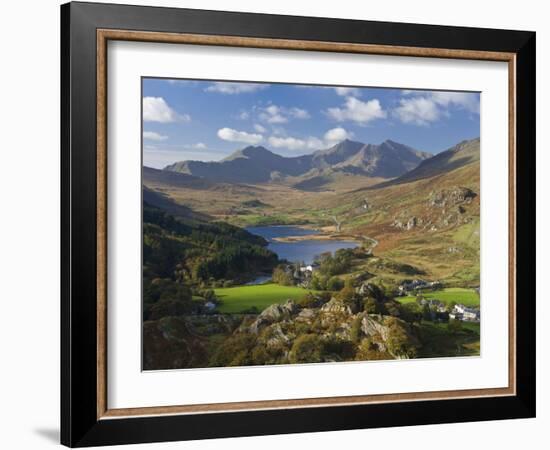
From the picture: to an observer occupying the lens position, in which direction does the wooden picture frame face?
facing the viewer and to the right of the viewer
